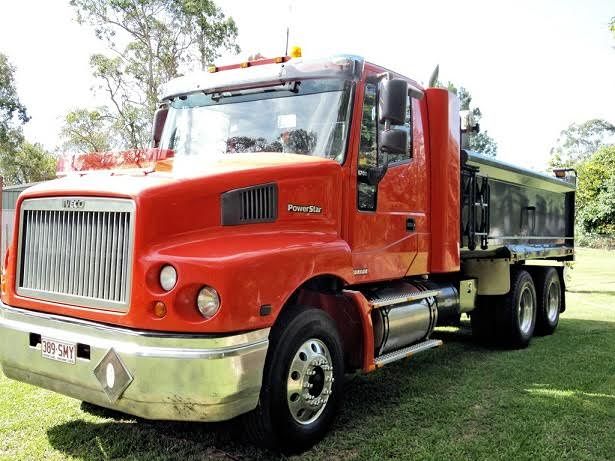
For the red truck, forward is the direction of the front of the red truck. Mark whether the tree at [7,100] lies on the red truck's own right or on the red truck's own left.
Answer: on the red truck's own right

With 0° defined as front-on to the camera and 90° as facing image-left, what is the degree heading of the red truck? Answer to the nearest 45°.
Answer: approximately 45°

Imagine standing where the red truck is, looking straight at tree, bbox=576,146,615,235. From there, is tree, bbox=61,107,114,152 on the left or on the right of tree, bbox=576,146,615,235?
left

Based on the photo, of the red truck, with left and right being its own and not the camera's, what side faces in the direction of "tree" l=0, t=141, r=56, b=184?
right

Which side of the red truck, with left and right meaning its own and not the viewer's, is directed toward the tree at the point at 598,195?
back

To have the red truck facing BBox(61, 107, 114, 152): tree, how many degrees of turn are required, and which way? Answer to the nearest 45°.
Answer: approximately 135° to its right
